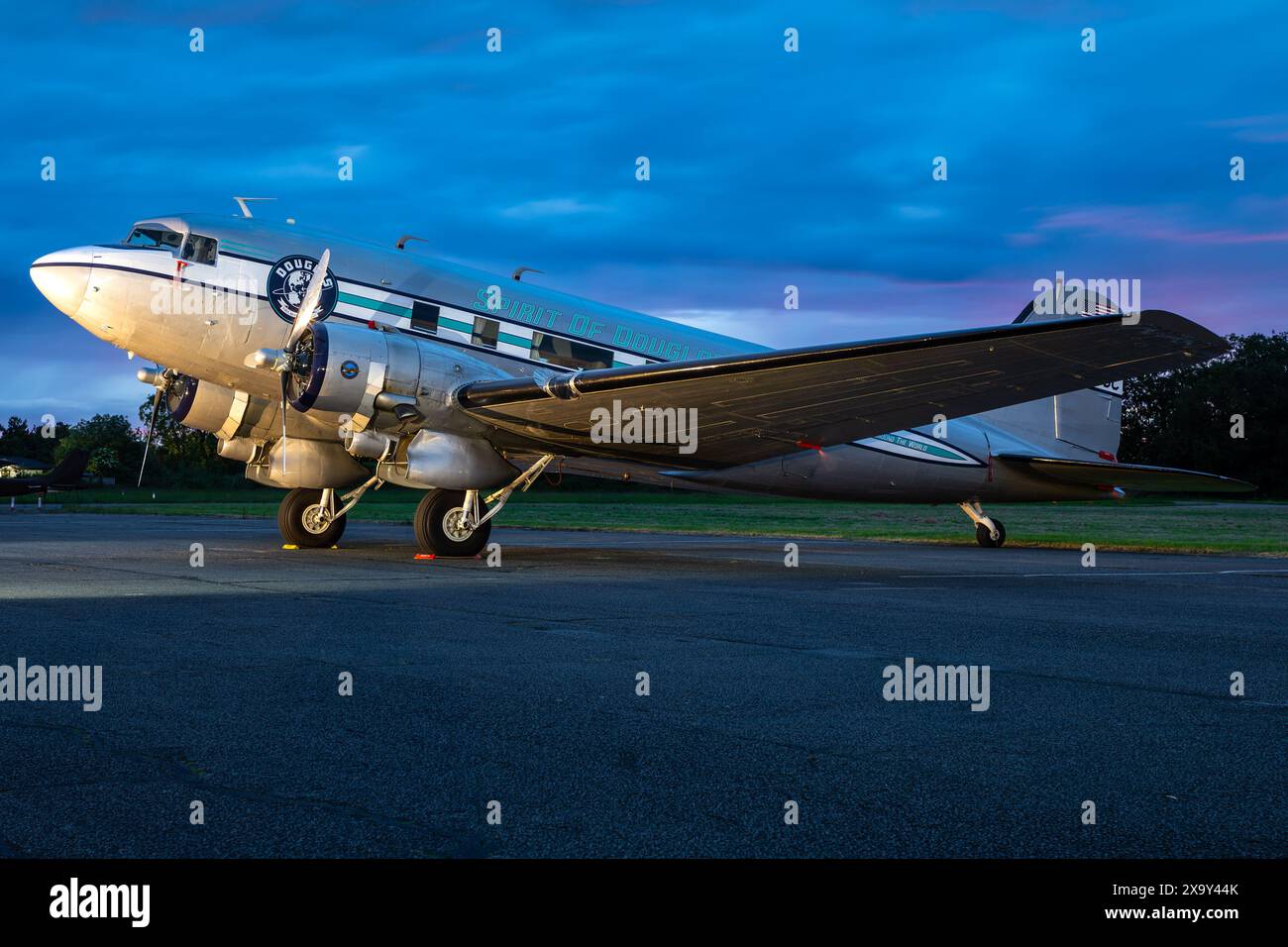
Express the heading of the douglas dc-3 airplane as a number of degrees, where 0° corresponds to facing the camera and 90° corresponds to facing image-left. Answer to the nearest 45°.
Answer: approximately 45°
